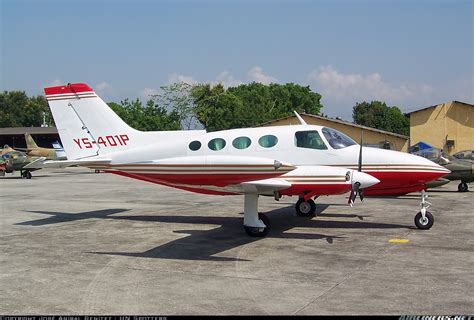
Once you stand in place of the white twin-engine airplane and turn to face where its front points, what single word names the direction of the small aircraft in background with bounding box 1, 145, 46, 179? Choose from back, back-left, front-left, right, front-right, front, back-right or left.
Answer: back-left

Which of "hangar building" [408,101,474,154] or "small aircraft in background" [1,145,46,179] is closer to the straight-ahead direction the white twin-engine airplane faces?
the hangar building

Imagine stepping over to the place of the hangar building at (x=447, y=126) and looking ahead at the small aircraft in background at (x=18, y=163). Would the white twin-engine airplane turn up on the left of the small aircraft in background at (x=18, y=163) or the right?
left

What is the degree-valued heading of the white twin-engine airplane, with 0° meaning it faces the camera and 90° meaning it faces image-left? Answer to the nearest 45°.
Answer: approximately 270°

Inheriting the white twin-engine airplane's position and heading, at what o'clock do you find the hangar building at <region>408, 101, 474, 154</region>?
The hangar building is roughly at 10 o'clock from the white twin-engine airplane.
